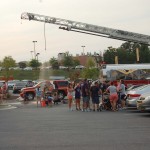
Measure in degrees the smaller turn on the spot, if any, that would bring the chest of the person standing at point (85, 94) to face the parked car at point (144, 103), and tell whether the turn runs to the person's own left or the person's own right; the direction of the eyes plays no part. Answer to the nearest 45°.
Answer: approximately 135° to the person's own right

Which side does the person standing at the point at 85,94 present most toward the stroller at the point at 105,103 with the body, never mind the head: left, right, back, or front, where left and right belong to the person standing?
right

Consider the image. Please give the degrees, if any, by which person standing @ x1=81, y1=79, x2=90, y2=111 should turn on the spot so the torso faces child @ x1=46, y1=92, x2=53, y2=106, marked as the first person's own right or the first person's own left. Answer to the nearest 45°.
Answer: approximately 45° to the first person's own left

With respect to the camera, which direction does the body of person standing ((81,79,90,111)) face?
away from the camera
